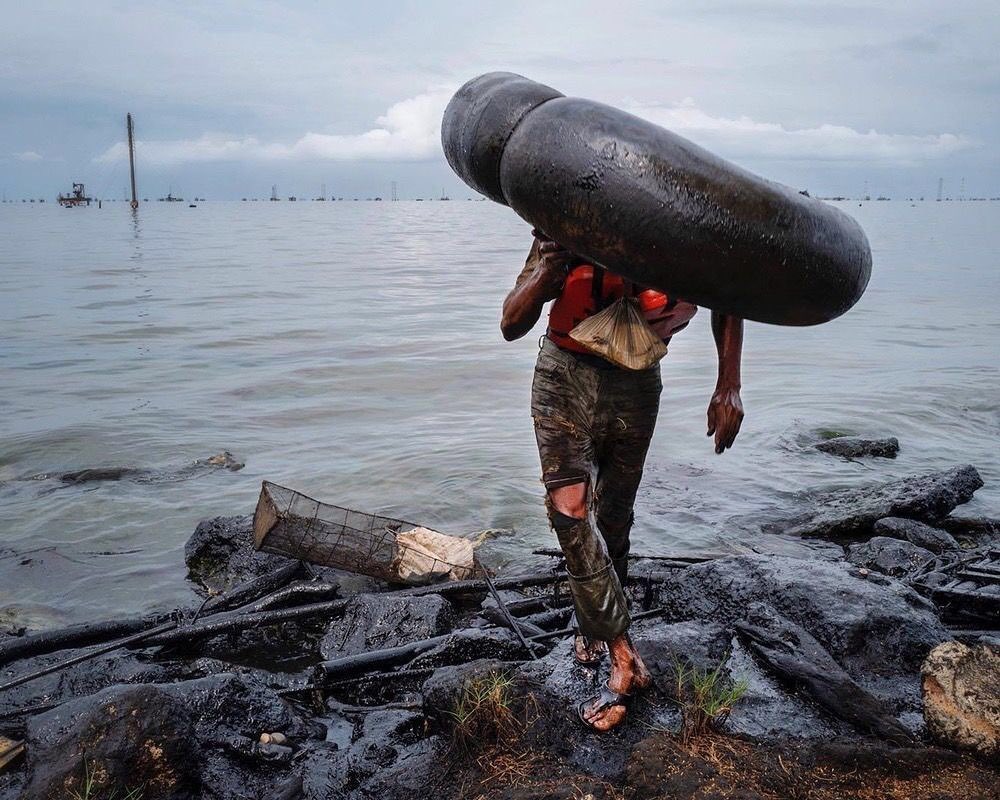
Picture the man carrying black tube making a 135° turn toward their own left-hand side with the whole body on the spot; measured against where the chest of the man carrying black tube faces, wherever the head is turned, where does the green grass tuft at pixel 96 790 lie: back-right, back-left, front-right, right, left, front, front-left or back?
back

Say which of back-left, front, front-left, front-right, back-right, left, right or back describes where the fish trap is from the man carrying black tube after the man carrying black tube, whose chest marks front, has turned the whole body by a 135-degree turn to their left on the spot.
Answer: left

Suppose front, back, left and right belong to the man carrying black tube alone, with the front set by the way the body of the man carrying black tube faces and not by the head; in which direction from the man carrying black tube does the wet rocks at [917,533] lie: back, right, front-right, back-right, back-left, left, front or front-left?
back-left

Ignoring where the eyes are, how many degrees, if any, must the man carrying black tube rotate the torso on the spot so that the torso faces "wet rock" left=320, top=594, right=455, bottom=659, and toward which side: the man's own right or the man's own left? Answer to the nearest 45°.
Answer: approximately 135° to the man's own right

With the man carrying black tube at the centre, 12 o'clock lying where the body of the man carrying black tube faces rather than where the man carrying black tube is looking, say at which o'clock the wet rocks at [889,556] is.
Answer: The wet rocks is roughly at 7 o'clock from the man carrying black tube.

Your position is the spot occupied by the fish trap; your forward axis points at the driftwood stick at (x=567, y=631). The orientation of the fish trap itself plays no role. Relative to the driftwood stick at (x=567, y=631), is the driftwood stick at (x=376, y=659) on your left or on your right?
right

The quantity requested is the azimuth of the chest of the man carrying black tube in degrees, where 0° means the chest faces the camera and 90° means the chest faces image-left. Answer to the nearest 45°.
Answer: approximately 0°

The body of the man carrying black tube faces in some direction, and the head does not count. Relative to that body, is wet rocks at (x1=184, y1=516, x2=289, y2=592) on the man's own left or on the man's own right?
on the man's own right

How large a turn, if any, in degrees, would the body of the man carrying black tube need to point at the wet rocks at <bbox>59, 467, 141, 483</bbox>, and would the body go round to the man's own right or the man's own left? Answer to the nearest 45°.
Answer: approximately 135° to the man's own right

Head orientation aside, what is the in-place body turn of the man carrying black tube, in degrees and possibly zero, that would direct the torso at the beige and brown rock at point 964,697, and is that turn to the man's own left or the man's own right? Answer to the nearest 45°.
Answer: approximately 90° to the man's own left
